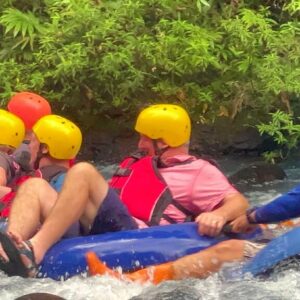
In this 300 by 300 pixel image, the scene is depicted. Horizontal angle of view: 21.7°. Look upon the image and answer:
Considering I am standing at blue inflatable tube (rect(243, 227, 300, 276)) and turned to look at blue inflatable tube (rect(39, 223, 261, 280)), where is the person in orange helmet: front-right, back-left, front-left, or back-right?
front-right

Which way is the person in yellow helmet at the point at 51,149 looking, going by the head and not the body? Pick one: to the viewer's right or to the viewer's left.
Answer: to the viewer's left

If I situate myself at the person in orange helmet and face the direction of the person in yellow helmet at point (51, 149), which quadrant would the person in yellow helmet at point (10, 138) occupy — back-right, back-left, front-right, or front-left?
front-right

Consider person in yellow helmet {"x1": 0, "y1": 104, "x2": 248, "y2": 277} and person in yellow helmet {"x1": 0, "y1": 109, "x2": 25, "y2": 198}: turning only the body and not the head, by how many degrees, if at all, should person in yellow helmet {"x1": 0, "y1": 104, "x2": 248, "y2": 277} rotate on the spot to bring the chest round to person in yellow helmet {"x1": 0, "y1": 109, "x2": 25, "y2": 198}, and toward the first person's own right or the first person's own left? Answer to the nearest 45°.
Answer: approximately 45° to the first person's own right

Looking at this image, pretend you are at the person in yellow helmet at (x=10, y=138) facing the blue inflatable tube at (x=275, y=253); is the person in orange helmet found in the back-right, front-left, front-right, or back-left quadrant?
back-left

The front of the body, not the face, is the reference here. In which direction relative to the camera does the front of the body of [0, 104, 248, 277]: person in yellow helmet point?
to the viewer's left
